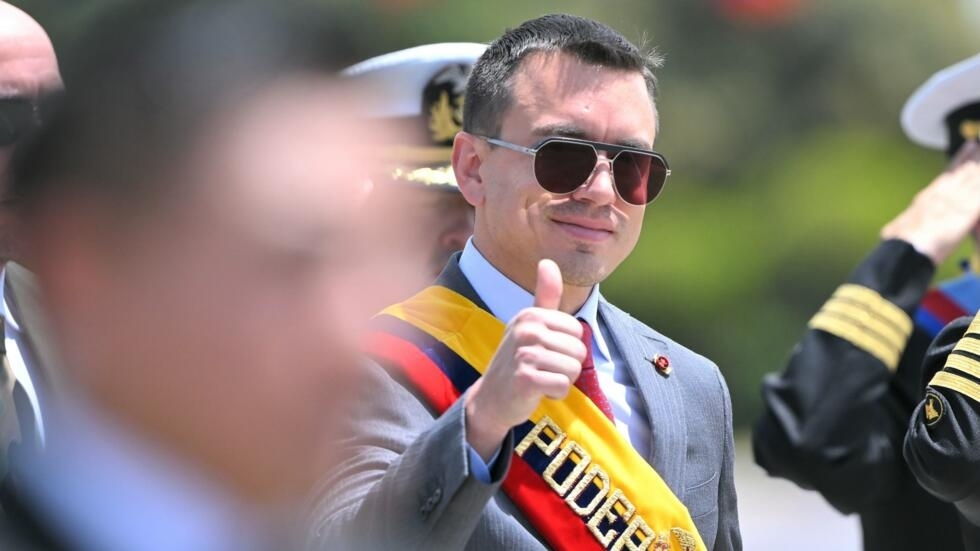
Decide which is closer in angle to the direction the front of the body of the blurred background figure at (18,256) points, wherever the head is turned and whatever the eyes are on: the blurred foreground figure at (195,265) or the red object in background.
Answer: the blurred foreground figure

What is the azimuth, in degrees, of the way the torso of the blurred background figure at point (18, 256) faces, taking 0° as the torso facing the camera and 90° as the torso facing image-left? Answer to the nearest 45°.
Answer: approximately 315°

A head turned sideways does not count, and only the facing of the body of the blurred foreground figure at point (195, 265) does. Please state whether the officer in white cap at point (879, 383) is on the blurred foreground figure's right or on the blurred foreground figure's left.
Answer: on the blurred foreground figure's left

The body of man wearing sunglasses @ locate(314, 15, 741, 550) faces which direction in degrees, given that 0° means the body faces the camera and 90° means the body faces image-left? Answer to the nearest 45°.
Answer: approximately 315°

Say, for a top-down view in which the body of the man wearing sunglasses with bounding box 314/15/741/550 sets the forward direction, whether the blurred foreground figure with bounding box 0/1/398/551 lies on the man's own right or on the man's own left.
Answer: on the man's own right

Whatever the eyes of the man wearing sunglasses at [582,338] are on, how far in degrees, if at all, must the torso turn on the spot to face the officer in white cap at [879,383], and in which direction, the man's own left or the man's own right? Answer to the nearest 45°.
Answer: approximately 90° to the man's own left

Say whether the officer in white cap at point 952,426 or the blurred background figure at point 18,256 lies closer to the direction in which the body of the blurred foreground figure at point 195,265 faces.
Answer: the officer in white cap
